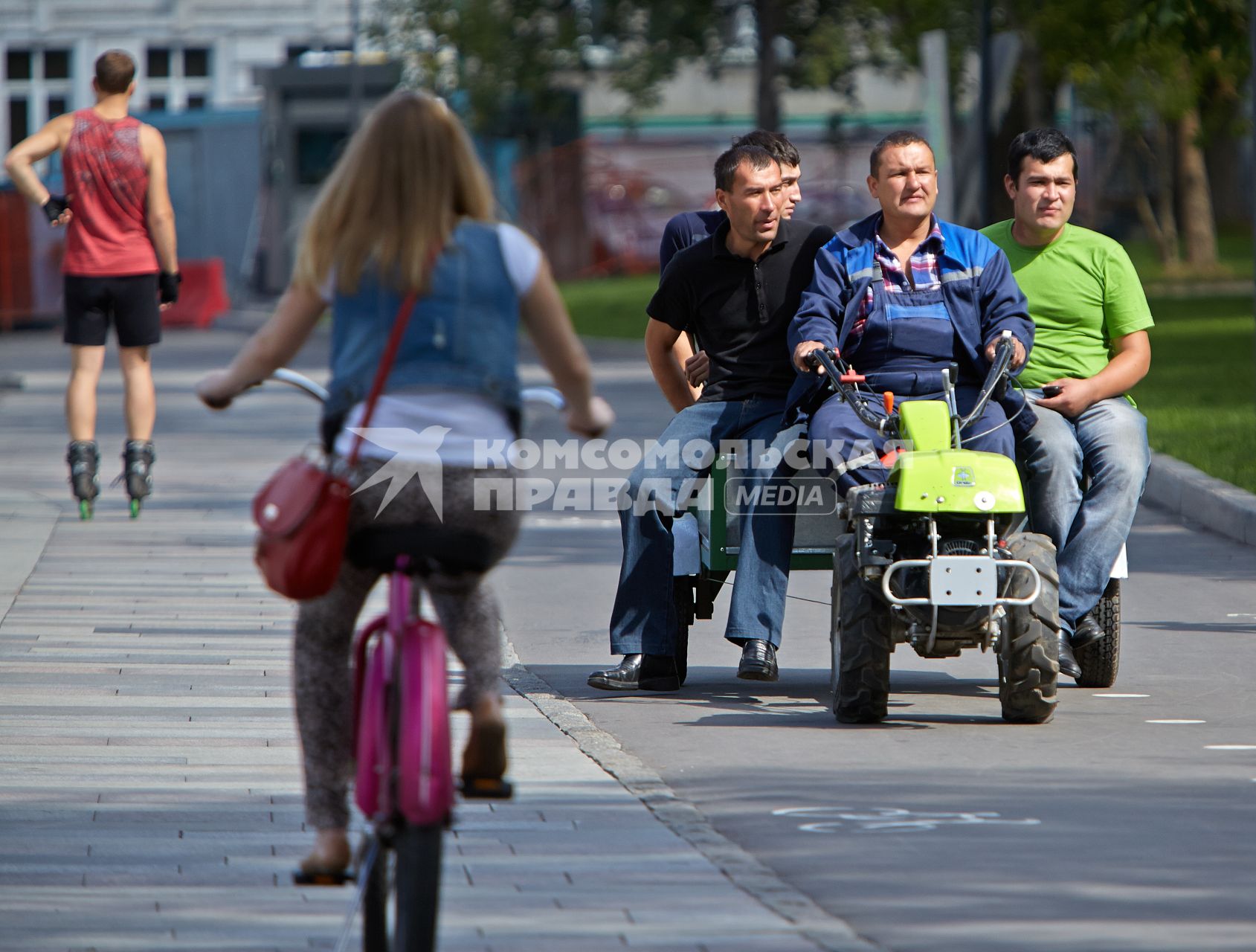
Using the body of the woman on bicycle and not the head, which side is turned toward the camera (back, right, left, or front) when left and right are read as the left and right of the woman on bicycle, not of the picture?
back

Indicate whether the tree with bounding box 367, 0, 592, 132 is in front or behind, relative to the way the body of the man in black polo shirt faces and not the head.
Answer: behind

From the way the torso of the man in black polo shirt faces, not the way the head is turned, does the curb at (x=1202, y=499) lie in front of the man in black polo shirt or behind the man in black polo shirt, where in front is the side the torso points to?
behind

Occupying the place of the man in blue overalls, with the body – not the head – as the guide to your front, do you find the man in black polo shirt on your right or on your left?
on your right

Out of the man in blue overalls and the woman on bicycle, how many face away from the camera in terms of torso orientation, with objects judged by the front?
1

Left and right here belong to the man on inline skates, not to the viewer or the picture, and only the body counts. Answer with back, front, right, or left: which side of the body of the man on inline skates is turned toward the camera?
back

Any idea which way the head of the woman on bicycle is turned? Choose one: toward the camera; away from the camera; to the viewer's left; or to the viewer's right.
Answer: away from the camera

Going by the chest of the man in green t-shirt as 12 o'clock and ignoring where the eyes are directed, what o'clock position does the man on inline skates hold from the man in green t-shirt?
The man on inline skates is roughly at 4 o'clock from the man in green t-shirt.

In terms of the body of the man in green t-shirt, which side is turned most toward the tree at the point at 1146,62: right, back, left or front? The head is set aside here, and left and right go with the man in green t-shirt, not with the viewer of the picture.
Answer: back

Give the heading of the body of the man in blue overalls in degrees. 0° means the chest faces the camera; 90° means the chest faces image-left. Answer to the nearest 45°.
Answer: approximately 0°

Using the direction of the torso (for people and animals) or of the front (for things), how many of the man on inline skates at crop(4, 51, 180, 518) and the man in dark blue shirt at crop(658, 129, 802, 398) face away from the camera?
1

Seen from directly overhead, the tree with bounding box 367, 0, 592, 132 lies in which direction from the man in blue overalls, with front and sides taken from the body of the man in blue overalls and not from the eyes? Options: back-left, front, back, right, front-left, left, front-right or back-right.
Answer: back

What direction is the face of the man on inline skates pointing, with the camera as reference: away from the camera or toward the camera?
away from the camera

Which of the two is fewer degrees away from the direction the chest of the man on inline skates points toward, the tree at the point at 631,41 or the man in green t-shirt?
the tree
